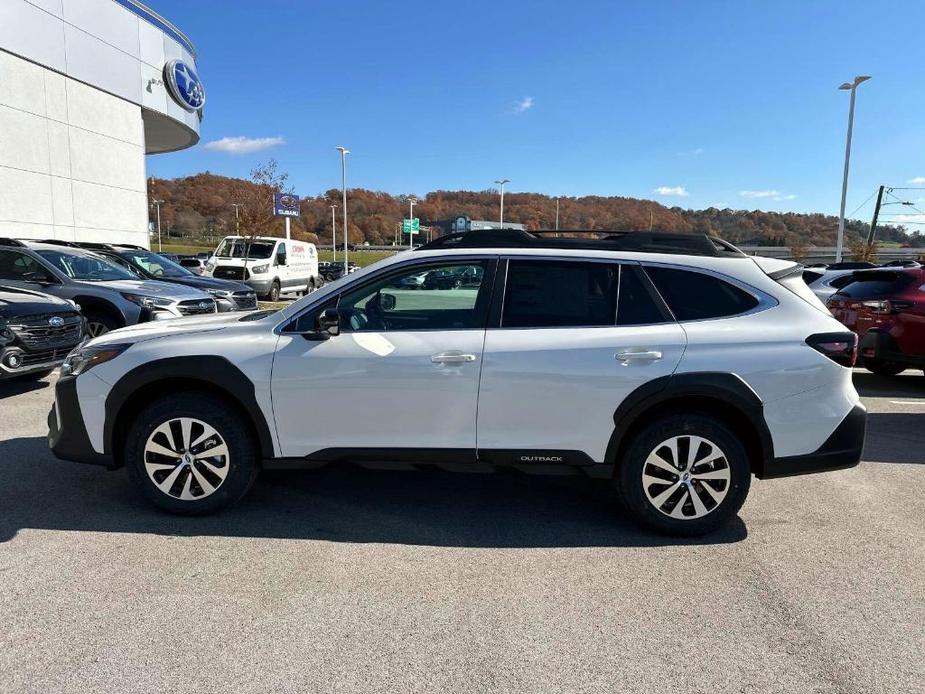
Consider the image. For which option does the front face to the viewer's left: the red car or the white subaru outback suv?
the white subaru outback suv

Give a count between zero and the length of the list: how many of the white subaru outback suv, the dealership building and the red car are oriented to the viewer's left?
1

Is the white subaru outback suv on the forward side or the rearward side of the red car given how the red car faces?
on the rearward side

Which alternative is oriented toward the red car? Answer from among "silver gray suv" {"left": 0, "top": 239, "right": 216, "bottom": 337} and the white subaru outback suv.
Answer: the silver gray suv

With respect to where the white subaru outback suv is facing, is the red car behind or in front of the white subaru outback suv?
behind

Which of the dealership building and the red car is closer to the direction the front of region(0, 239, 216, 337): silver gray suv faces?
the red car

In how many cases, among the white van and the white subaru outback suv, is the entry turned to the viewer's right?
0

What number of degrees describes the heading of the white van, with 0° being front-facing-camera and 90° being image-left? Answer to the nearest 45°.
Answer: approximately 45°

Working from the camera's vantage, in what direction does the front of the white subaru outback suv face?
facing to the left of the viewer

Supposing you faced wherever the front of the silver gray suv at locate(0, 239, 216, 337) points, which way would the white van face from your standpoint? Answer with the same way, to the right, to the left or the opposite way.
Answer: to the right

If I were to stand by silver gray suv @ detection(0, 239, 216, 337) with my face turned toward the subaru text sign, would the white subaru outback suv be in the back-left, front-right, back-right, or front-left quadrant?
back-right
